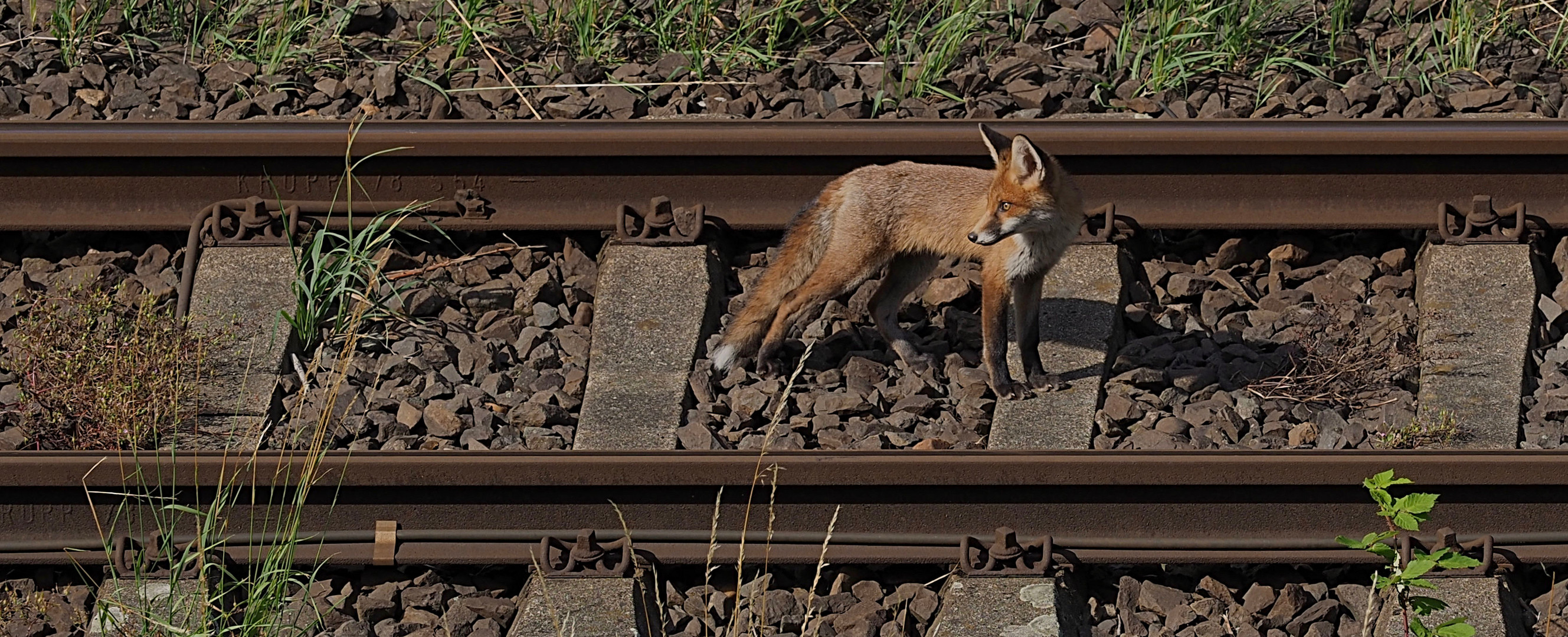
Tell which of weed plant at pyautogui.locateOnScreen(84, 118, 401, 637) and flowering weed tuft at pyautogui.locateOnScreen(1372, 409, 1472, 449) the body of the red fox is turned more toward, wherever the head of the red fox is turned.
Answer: the flowering weed tuft

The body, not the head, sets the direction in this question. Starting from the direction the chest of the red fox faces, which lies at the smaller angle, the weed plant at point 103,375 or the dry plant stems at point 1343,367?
the dry plant stems

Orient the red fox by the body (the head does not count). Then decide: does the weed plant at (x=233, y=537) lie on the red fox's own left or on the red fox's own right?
on the red fox's own right

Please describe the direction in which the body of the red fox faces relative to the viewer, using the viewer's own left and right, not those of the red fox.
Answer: facing the viewer and to the right of the viewer

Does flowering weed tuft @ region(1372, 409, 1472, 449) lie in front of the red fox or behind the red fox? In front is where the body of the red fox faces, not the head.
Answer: in front

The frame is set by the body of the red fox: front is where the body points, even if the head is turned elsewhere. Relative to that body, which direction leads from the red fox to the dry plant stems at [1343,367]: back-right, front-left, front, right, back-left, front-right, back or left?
front-left

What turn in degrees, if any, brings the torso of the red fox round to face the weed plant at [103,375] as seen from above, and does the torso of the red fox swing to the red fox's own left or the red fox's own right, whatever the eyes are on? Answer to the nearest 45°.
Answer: approximately 135° to the red fox's own right
